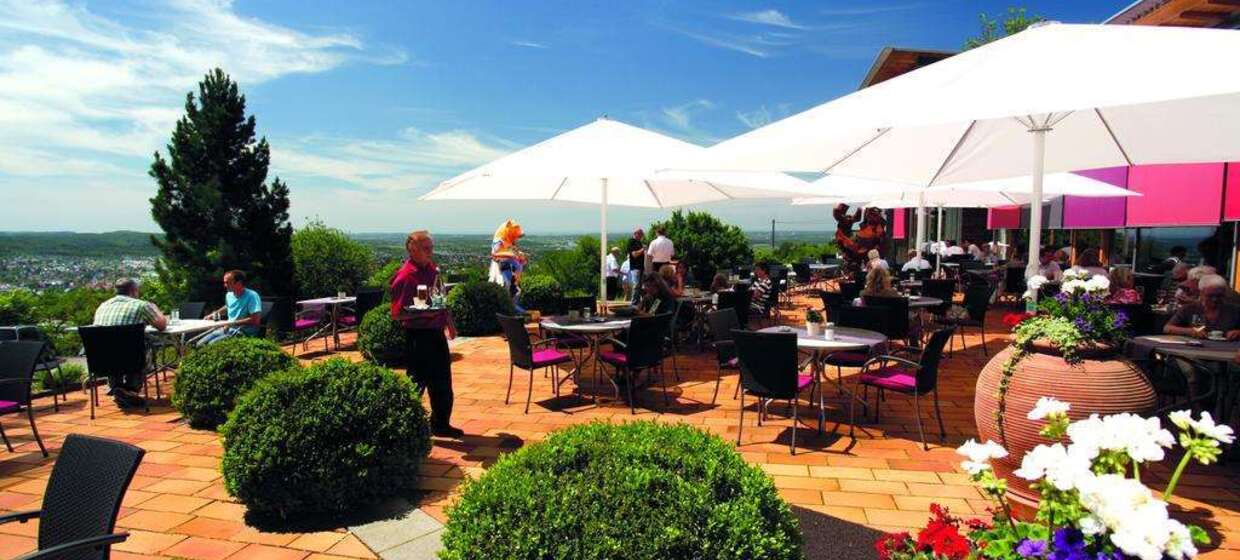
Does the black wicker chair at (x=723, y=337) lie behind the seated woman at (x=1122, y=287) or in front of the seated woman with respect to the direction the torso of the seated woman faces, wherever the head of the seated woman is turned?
behind

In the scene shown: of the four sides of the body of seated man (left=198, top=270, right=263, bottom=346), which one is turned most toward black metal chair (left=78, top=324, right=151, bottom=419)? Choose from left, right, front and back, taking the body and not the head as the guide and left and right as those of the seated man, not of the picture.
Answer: front

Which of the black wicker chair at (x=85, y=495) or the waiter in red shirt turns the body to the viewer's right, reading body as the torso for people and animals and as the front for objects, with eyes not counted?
the waiter in red shirt

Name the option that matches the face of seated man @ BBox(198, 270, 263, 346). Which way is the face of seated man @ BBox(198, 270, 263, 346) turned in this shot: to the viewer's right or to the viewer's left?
to the viewer's left

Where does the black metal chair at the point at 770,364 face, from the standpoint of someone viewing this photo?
facing away from the viewer and to the right of the viewer

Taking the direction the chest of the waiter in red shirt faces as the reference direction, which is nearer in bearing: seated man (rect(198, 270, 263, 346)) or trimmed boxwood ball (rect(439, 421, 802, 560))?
the trimmed boxwood ball

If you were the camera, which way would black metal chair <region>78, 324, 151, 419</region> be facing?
facing away from the viewer

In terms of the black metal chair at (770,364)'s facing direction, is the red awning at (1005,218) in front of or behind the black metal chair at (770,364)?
in front

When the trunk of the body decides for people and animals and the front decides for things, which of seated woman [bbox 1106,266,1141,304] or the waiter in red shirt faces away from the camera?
the seated woman

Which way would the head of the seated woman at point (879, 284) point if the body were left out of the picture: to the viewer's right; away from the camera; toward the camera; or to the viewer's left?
away from the camera

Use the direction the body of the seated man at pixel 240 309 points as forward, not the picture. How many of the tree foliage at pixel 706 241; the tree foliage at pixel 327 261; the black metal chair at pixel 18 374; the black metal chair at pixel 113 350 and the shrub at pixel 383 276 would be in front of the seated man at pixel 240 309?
2
